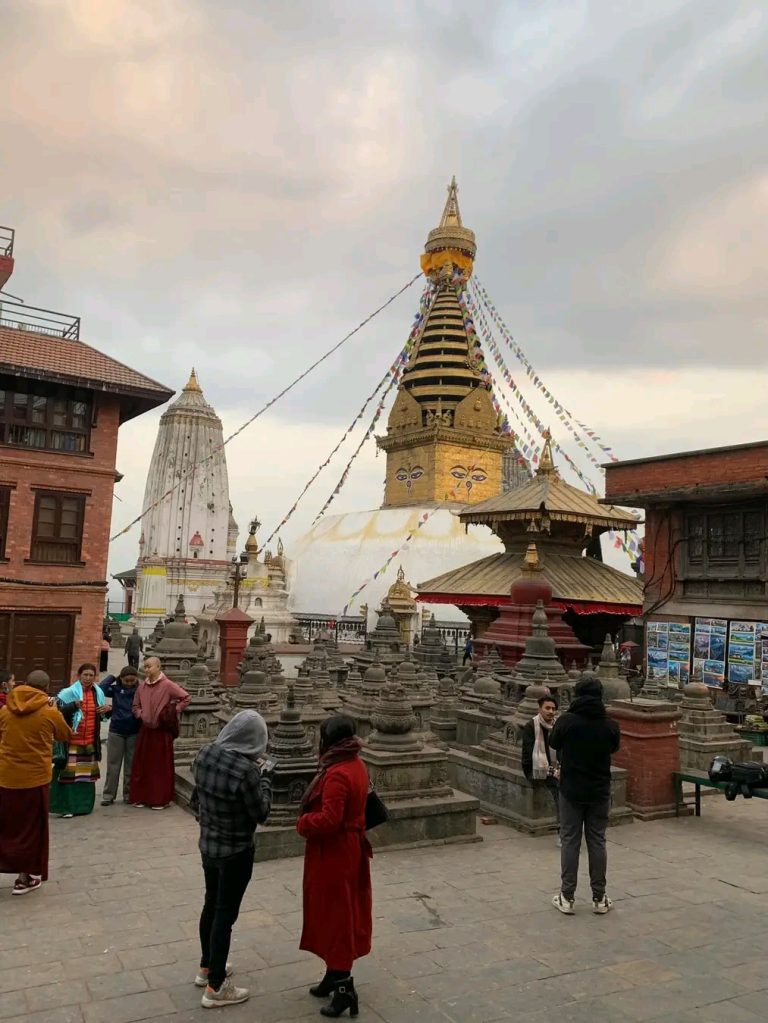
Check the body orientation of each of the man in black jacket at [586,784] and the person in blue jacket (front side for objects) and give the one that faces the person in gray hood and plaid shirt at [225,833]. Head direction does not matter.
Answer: the person in blue jacket

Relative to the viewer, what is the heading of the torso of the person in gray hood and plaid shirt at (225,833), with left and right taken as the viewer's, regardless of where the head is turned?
facing away from the viewer and to the right of the viewer

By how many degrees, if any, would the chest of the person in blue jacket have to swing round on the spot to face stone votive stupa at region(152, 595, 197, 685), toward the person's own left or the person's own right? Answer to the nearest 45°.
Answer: approximately 180°

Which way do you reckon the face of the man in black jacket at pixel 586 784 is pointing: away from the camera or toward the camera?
away from the camera

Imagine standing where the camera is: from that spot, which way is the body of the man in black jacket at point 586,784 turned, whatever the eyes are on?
away from the camera

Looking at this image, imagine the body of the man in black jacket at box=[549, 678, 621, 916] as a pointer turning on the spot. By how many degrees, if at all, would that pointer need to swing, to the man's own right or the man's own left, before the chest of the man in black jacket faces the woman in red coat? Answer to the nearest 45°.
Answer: approximately 135° to the man's own left

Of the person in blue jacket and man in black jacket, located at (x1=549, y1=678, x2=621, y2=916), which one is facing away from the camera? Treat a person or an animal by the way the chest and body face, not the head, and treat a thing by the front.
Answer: the man in black jacket
